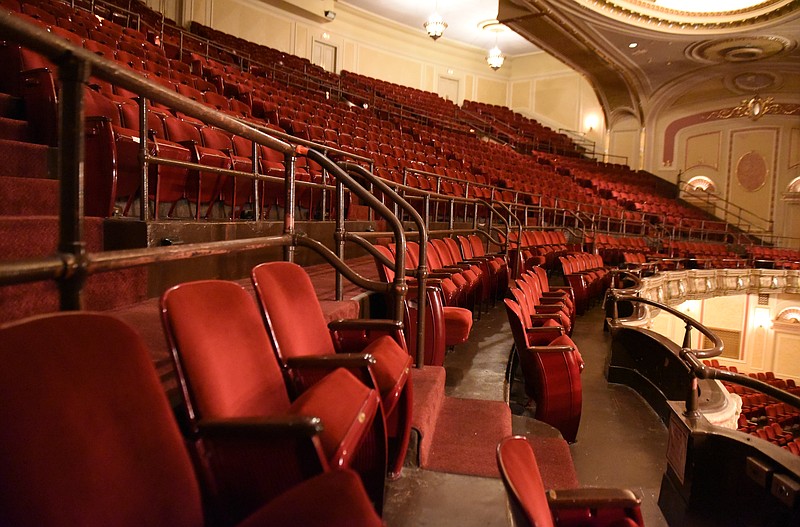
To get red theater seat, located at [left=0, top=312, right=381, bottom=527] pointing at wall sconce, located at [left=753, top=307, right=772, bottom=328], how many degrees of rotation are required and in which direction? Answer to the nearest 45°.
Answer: approximately 90° to its left

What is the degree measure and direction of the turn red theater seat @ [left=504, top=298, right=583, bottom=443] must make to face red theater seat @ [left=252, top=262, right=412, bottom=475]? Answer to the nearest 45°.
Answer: approximately 135° to its right

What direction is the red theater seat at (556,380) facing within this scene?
to the viewer's right

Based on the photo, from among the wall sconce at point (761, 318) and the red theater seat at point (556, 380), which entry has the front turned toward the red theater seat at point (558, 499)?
the wall sconce

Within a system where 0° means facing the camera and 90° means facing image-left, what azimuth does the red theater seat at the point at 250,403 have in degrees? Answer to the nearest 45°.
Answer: approximately 315°

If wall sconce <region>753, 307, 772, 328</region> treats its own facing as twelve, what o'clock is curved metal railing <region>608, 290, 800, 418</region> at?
The curved metal railing is roughly at 12 o'clock from the wall sconce.
